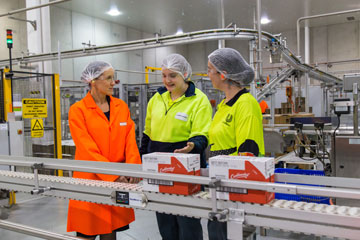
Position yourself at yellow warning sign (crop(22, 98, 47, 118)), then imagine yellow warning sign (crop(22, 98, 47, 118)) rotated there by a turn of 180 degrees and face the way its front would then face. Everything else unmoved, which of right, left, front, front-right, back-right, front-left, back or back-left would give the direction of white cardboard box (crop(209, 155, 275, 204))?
back

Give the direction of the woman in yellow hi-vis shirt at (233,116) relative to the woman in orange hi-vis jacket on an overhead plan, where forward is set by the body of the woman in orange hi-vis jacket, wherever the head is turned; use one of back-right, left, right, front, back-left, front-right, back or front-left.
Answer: front

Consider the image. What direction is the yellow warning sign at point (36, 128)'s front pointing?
toward the camera

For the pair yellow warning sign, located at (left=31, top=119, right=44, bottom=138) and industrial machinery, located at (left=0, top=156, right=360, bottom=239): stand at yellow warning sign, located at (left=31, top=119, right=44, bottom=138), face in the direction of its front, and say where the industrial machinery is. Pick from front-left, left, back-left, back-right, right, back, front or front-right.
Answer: front

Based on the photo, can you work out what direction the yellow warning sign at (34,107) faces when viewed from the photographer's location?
facing the viewer

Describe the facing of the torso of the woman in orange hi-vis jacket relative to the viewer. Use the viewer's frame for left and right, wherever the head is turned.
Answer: facing the viewer and to the right of the viewer

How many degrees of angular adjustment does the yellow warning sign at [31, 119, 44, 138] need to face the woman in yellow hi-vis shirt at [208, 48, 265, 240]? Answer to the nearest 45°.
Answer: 0° — it already faces them

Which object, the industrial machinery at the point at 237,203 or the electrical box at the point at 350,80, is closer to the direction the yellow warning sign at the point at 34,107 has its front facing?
the industrial machinery

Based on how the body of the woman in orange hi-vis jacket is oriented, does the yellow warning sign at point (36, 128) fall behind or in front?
behind

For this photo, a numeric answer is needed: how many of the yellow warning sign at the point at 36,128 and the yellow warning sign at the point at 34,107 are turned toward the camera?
2

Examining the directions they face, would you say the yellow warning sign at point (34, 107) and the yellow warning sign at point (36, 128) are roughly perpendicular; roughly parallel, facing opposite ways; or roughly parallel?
roughly parallel

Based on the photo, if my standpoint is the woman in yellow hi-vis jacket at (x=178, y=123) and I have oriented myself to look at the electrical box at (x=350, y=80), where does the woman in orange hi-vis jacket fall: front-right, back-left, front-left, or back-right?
back-left

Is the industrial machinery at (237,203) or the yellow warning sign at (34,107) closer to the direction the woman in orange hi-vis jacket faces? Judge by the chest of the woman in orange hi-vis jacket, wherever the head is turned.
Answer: the industrial machinery

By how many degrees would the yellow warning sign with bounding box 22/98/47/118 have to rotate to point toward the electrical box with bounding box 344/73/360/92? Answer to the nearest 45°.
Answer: approximately 45° to its left

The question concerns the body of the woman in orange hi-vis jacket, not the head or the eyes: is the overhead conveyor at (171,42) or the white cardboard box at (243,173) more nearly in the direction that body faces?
the white cardboard box

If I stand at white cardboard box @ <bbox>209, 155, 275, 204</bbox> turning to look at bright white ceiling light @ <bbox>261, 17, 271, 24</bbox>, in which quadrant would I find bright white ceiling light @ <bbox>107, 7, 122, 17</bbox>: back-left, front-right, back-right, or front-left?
front-left
